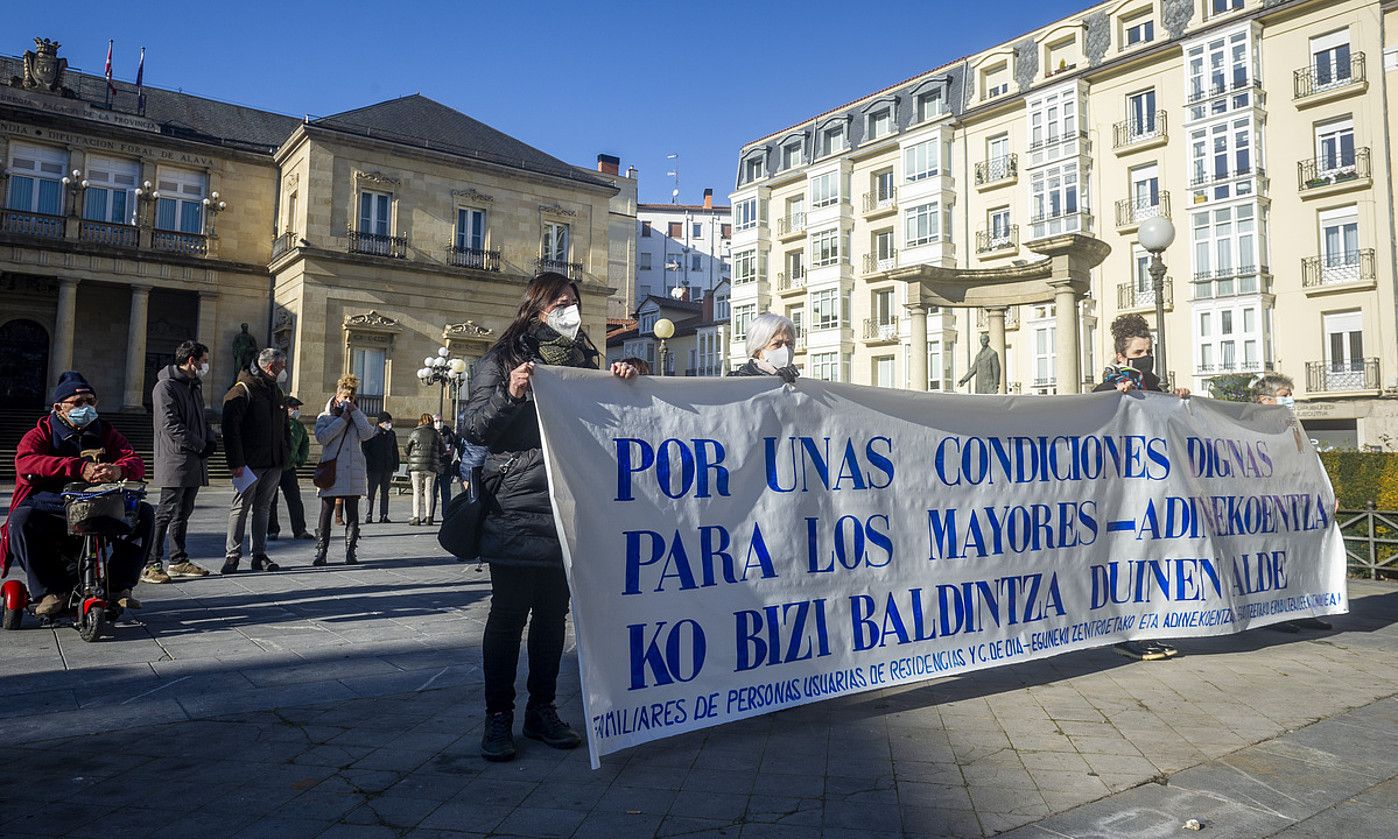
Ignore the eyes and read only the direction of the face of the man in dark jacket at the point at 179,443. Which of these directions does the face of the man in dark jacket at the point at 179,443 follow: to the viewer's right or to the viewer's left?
to the viewer's right

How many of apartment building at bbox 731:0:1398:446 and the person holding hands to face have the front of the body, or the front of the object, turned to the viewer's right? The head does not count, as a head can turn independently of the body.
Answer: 0

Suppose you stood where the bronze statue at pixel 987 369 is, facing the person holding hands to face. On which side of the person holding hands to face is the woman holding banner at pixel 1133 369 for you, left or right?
left

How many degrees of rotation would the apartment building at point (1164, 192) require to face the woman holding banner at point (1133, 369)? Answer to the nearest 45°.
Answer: approximately 45° to its left

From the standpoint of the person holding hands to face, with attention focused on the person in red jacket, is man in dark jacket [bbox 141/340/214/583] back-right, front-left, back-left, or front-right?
front-right
